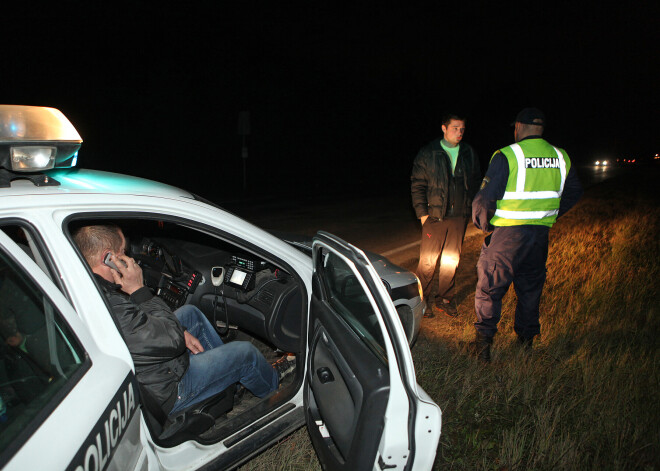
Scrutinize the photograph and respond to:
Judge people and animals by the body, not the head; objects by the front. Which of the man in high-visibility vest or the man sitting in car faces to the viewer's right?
the man sitting in car

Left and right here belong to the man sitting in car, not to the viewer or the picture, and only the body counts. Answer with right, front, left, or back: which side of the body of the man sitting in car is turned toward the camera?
right

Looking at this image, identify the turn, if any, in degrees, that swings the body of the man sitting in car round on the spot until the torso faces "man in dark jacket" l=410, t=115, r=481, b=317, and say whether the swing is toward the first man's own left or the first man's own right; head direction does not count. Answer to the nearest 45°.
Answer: approximately 45° to the first man's own left

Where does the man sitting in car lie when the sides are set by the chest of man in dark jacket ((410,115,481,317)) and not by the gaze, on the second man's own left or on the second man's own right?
on the second man's own right

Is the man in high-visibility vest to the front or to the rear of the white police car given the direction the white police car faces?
to the front

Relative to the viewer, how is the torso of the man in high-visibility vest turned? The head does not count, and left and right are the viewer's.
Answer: facing away from the viewer and to the left of the viewer

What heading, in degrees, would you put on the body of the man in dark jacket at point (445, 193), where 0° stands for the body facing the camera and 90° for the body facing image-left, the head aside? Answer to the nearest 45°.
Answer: approximately 315°

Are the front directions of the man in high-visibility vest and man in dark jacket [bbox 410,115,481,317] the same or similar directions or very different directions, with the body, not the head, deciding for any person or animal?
very different directions

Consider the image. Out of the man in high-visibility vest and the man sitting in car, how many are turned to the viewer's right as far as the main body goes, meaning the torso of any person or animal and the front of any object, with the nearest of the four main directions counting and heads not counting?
1

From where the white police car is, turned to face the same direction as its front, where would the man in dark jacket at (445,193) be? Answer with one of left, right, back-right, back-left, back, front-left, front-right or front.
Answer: front

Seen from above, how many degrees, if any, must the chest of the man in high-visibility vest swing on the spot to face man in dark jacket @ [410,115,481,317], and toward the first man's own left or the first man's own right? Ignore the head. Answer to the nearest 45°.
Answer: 0° — they already face them

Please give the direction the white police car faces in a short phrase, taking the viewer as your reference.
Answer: facing away from the viewer and to the right of the viewer

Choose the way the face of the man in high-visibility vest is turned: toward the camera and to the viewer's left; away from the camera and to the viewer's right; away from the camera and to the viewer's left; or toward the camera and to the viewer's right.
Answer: away from the camera and to the viewer's left

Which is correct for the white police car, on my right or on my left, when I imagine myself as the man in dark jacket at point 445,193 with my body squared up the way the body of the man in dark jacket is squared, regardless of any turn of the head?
on my right
